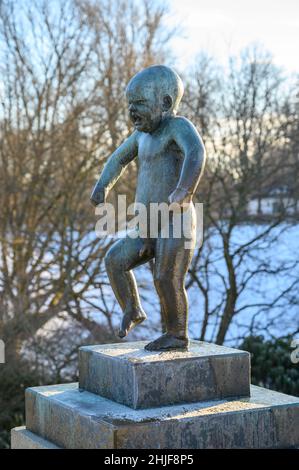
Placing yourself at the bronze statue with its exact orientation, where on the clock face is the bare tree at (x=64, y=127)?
The bare tree is roughly at 4 o'clock from the bronze statue.

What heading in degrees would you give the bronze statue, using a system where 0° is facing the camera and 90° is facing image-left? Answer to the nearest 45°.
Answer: approximately 45°
